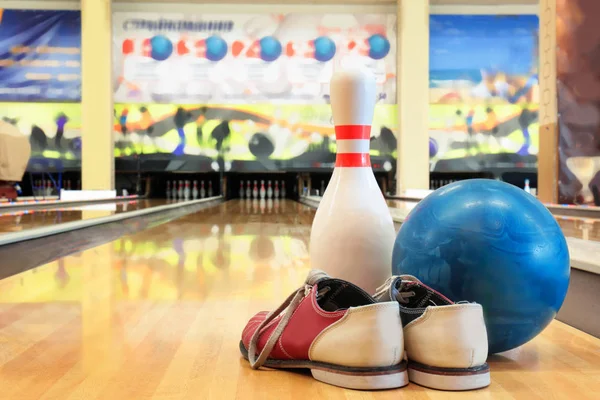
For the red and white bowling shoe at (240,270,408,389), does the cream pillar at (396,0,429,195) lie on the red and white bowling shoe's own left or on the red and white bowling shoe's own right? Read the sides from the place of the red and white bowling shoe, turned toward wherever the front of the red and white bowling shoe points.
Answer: on the red and white bowling shoe's own right

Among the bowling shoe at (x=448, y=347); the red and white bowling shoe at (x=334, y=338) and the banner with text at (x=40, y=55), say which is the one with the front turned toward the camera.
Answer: the banner with text

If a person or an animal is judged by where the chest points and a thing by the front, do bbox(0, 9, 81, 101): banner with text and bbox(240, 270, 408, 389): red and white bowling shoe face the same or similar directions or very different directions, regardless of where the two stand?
very different directions

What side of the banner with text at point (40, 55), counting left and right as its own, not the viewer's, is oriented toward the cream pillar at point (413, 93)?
left

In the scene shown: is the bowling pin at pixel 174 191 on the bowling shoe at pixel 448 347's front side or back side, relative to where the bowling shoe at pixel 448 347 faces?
on the front side

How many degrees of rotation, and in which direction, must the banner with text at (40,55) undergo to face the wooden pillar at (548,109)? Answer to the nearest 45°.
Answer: approximately 45° to its left

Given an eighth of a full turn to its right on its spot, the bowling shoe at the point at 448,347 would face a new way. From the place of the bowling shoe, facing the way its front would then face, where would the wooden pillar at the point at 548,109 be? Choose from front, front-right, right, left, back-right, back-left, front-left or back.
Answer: front

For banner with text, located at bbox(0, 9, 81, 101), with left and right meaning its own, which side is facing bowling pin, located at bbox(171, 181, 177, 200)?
left

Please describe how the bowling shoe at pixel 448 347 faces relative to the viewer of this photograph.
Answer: facing away from the viewer and to the left of the viewer

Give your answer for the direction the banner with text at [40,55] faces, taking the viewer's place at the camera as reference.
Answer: facing the viewer
